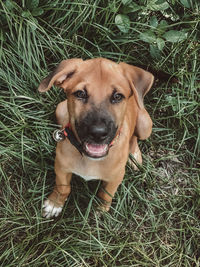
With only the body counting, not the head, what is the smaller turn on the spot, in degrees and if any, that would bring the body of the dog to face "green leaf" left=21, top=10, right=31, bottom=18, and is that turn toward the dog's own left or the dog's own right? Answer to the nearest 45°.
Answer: approximately 135° to the dog's own right

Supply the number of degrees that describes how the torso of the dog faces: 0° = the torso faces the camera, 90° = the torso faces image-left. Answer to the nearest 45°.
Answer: approximately 0°

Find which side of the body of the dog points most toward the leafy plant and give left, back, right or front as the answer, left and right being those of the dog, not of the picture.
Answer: back

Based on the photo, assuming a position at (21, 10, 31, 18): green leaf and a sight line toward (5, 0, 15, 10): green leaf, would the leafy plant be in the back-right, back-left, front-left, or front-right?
back-right

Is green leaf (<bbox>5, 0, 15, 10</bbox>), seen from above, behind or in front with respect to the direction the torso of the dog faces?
behind

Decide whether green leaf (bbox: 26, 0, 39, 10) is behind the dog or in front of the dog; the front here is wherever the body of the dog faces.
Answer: behind

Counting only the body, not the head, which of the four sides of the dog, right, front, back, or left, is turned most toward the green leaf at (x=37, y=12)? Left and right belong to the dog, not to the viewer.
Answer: back

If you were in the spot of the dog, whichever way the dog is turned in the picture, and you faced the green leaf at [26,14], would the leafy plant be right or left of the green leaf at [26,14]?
right
